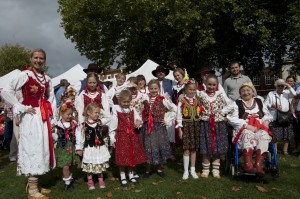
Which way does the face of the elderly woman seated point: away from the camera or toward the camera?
toward the camera

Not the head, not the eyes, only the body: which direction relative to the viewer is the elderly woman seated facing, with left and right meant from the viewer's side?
facing the viewer

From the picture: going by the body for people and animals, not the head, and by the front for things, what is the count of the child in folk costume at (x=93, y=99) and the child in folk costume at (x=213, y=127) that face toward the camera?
2

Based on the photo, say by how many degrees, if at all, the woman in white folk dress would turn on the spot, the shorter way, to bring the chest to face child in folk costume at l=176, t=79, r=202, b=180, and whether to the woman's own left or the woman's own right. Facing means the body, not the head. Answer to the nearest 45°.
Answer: approximately 45° to the woman's own left

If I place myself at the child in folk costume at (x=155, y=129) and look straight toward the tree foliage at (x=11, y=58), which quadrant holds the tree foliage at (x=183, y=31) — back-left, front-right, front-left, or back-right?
front-right

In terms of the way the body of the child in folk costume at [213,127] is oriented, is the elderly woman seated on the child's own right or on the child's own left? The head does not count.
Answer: on the child's own left

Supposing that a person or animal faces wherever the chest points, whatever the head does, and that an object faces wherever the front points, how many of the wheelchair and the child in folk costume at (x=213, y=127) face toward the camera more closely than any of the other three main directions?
2

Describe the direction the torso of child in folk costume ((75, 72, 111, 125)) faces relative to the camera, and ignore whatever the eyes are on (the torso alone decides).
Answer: toward the camera

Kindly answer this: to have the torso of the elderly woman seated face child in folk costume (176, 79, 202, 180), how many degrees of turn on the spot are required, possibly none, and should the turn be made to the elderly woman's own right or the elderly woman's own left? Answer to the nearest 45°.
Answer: approximately 90° to the elderly woman's own right

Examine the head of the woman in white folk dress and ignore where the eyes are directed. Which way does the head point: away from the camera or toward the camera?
toward the camera

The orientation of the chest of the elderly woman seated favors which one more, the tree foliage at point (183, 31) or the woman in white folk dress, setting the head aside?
the woman in white folk dress

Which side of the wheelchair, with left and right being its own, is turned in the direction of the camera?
front
